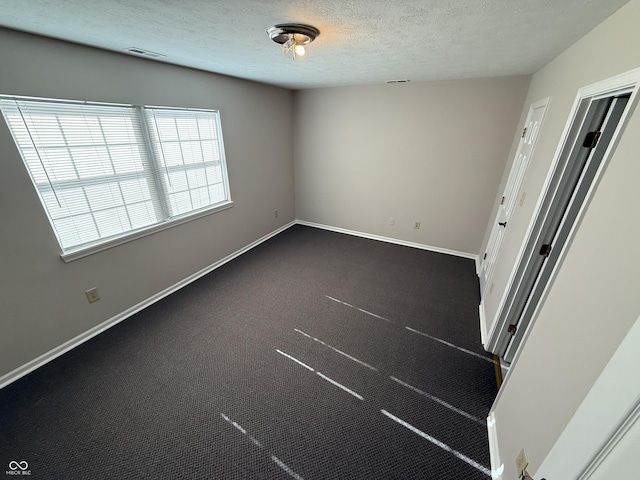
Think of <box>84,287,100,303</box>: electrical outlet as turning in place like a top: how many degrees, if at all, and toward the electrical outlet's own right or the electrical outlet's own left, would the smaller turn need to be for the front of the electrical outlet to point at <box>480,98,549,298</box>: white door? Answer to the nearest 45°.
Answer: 0° — it already faces it

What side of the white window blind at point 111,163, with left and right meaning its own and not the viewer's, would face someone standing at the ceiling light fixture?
front

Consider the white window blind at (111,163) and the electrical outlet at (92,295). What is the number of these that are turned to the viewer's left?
0

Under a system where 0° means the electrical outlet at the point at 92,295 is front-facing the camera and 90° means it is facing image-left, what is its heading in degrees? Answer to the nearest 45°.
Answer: approximately 315°

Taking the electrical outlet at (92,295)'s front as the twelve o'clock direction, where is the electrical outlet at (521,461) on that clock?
the electrical outlet at (521,461) is roughly at 1 o'clock from the electrical outlet at (92,295).

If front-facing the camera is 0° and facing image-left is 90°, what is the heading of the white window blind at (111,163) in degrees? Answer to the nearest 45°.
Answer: approximately 315°

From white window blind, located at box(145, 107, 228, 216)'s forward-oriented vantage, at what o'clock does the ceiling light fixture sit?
The ceiling light fixture is roughly at 1 o'clock from the white window blind.
